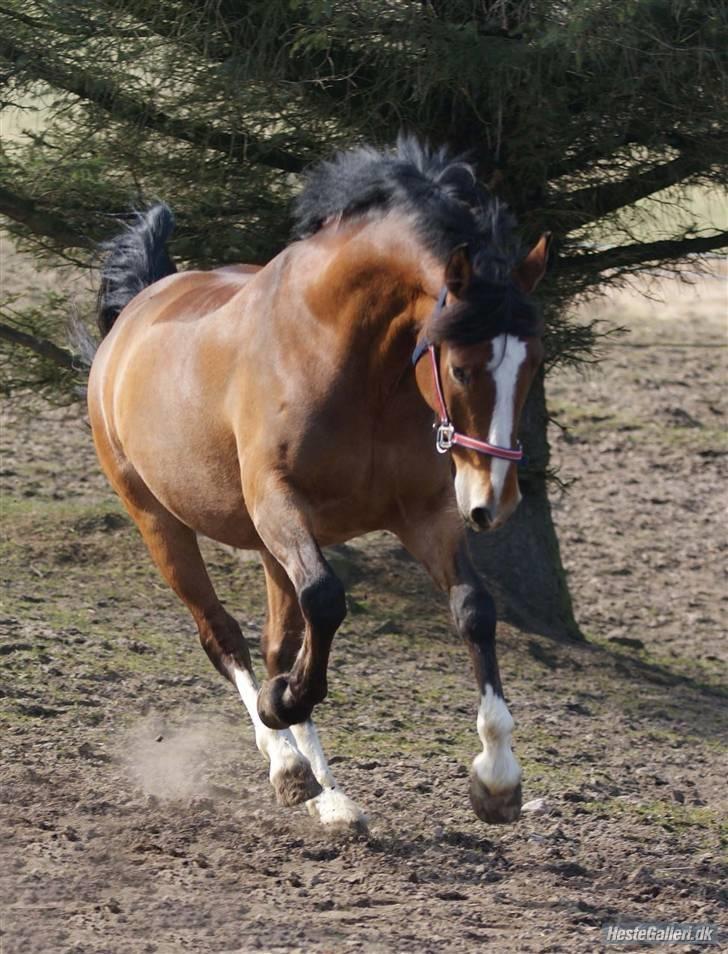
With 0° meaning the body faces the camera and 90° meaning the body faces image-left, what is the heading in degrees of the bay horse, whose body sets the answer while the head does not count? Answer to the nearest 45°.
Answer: approximately 315°

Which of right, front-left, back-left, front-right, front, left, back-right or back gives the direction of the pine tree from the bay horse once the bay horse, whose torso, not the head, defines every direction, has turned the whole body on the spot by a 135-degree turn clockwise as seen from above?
right
